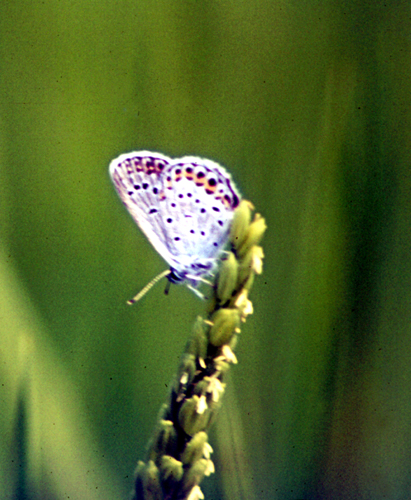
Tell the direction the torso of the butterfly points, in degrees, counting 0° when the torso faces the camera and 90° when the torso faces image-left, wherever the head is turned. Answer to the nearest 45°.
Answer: approximately 90°
